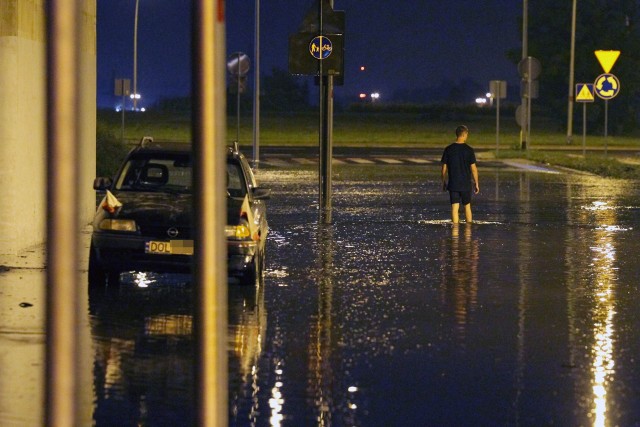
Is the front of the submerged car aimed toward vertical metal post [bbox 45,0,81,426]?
yes

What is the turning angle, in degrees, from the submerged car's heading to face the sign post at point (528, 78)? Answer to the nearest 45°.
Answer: approximately 180°

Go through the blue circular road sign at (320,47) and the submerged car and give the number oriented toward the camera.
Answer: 2

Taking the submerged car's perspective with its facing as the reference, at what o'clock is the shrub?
The shrub is roughly at 6 o'clock from the submerged car.

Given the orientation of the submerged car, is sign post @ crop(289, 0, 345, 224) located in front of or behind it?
behind

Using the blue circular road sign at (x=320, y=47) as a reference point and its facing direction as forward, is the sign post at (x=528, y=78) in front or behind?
behind

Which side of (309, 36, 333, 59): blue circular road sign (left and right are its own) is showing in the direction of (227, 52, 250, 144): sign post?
back

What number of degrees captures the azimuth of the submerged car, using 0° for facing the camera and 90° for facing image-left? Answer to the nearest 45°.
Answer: approximately 0°

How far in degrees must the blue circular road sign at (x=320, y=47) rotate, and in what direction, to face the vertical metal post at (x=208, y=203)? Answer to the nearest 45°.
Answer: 0° — it already faces it

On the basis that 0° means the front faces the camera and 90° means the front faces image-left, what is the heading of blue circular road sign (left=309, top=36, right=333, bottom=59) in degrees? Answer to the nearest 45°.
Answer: approximately 0°
